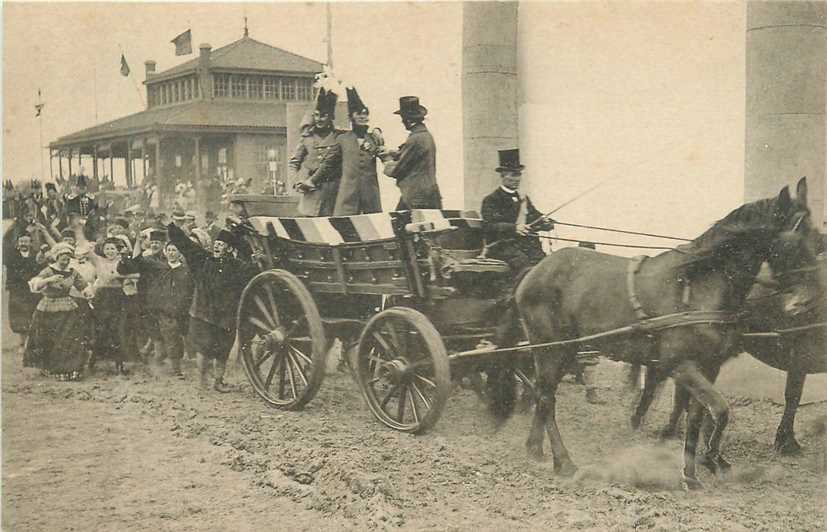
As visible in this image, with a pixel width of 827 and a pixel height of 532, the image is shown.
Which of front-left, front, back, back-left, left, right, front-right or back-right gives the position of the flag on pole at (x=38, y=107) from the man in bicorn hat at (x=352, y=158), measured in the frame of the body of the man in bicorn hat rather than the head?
back-right

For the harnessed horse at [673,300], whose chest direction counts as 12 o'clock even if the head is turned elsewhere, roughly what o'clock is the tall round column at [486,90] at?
The tall round column is roughly at 8 o'clock from the harnessed horse.

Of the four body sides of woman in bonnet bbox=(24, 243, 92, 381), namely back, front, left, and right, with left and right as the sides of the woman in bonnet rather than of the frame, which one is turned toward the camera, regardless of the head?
front

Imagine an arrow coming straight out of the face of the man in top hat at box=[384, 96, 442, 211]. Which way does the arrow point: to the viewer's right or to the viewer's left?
to the viewer's left

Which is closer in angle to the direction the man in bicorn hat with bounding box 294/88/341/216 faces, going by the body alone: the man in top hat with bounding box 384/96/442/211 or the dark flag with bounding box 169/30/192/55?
the man in top hat

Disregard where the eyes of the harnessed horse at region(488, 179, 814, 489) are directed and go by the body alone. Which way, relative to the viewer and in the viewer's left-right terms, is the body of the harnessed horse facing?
facing to the right of the viewer

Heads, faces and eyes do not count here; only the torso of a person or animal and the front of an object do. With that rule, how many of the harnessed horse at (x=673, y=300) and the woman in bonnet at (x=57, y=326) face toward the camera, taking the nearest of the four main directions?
1

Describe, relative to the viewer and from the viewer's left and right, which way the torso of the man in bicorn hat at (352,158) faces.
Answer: facing the viewer and to the right of the viewer

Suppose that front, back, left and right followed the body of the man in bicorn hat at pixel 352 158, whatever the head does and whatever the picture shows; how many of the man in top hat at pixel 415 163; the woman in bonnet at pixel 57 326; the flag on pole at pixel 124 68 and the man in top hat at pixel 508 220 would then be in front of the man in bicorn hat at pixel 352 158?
2

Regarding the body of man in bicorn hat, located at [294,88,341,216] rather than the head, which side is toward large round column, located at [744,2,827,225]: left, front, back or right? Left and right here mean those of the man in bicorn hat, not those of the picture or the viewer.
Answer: left

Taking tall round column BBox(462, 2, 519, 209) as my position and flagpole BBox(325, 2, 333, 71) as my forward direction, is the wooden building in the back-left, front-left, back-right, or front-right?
front-right

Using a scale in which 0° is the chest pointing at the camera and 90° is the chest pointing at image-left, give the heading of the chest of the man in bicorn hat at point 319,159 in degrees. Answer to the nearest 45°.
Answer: approximately 315°

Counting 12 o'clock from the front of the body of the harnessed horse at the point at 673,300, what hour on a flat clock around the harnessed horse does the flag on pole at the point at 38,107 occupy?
The flag on pole is roughly at 8 o'clock from the harnessed horse.
